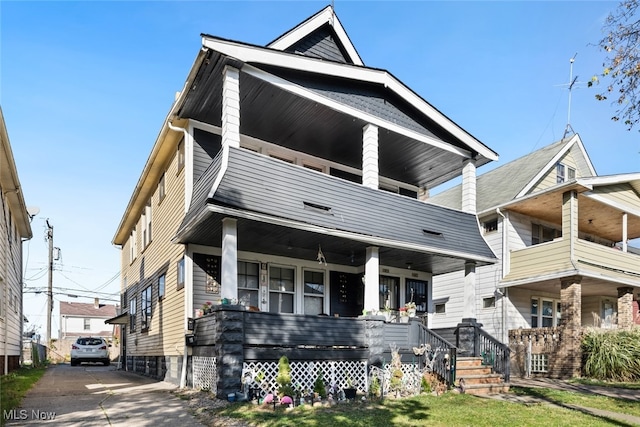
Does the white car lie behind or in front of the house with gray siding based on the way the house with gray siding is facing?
behind

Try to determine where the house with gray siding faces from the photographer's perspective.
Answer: facing the viewer and to the right of the viewer

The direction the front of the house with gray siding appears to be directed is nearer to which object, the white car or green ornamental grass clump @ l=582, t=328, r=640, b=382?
the green ornamental grass clump

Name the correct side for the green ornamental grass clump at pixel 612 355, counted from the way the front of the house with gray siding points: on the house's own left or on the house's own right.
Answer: on the house's own left
